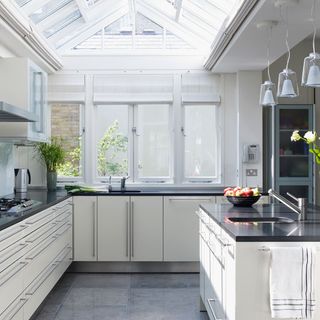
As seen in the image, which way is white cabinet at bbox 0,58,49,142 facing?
to the viewer's right

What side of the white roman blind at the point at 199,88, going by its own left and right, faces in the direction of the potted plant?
right

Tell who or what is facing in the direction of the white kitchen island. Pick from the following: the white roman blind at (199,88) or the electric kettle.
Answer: the white roman blind

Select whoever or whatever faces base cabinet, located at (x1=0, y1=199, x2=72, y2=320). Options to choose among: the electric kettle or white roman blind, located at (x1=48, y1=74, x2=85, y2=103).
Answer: the white roman blind

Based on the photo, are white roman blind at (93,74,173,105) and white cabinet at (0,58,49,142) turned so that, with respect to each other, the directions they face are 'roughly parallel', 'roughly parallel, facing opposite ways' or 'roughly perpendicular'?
roughly perpendicular

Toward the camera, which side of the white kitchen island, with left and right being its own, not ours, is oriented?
left

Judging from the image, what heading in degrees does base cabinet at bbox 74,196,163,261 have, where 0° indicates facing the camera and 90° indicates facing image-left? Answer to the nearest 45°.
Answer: approximately 0°

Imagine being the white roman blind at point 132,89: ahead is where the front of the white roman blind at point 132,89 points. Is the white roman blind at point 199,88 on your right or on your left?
on your left

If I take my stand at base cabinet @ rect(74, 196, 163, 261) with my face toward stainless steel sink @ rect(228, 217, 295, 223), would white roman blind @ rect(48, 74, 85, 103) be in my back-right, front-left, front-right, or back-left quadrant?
back-right

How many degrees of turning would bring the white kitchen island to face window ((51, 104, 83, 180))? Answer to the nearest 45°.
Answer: approximately 45° to its right
